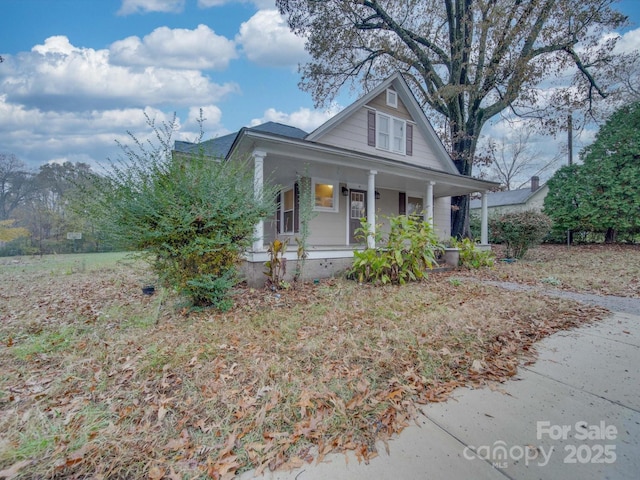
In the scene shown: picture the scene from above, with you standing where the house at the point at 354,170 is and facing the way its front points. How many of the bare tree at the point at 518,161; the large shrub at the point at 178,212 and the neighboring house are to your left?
2

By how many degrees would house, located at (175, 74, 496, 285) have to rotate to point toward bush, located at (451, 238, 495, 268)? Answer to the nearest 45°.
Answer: approximately 45° to its left

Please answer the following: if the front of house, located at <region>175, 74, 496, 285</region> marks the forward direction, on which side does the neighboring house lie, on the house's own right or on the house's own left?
on the house's own left
